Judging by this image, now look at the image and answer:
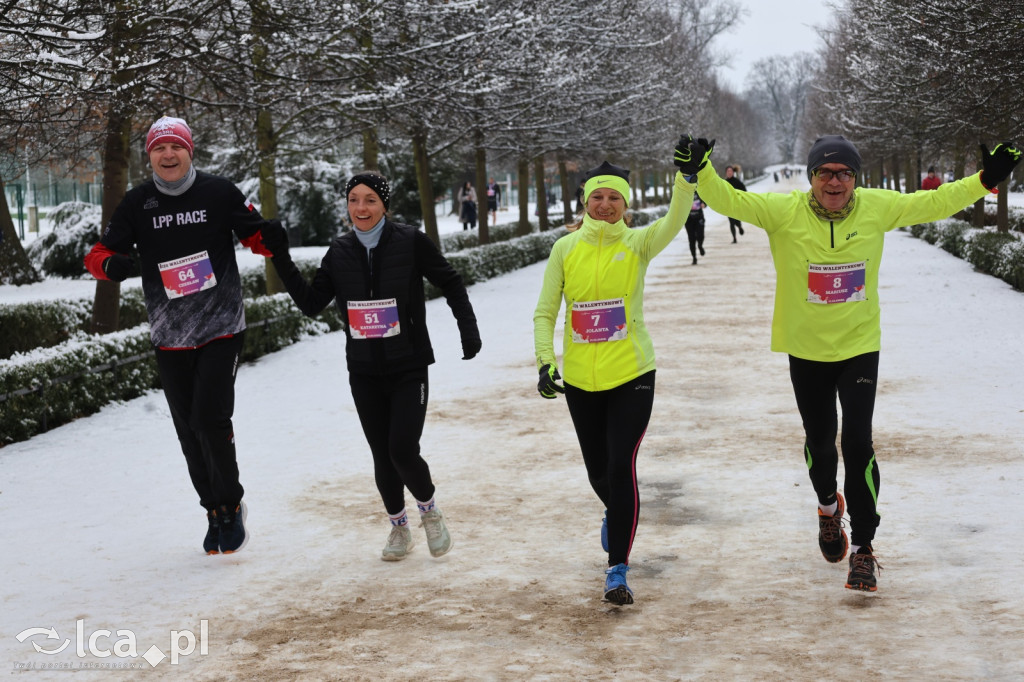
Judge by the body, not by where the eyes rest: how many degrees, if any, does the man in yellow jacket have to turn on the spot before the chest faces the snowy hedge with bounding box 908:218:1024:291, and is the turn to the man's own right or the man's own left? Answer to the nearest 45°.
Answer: approximately 180°

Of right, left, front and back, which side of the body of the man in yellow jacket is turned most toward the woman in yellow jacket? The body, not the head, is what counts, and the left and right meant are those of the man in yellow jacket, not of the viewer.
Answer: right

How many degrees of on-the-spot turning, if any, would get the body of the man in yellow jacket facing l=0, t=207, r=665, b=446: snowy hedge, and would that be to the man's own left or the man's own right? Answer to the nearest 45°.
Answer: approximately 135° to the man's own right

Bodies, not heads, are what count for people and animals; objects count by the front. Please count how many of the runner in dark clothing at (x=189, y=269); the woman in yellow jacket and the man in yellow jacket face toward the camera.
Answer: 3

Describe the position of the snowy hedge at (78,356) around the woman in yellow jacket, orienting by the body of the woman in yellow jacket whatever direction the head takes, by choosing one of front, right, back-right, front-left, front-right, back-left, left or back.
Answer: back-right

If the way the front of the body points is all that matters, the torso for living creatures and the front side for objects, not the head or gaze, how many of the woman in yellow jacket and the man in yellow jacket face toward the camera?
2

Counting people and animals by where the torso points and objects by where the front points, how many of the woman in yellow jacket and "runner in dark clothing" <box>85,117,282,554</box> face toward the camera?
2

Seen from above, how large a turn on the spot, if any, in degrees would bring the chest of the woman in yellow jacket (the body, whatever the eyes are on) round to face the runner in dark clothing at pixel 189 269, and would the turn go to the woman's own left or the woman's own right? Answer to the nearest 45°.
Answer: approximately 90° to the woman's own right

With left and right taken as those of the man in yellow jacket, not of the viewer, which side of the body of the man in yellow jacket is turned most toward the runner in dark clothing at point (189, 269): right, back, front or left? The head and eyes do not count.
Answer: right

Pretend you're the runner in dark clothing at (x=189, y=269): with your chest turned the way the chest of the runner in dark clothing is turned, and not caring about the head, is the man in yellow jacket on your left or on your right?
on your left
